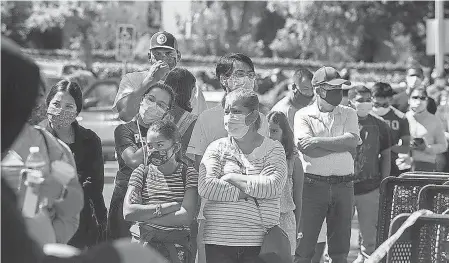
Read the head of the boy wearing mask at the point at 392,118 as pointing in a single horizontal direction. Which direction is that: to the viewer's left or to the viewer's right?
to the viewer's left

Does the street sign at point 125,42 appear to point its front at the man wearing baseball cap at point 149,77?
yes

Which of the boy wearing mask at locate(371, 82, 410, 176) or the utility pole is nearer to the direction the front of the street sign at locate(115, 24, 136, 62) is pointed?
the boy wearing mask

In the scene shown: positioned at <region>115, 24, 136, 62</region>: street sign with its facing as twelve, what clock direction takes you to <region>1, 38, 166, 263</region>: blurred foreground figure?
The blurred foreground figure is roughly at 12 o'clock from the street sign.

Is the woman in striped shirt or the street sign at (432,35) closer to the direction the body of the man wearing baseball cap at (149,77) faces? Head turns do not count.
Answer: the woman in striped shirt

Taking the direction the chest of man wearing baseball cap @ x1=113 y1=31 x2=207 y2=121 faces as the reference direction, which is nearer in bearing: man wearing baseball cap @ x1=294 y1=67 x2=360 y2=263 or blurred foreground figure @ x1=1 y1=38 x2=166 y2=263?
the blurred foreground figure

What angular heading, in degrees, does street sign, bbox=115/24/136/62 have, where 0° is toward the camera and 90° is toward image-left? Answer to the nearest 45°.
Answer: approximately 0°

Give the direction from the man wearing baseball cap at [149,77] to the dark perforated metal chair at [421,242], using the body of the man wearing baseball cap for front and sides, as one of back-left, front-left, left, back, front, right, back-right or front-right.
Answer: front-left

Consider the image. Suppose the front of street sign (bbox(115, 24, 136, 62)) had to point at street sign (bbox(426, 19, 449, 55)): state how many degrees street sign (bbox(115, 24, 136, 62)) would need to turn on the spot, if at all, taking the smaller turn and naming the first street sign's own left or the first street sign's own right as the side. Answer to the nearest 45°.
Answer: approximately 90° to the first street sign's own left

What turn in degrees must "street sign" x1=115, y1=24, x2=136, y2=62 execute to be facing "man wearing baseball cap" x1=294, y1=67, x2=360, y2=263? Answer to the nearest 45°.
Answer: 0° — it already faces them

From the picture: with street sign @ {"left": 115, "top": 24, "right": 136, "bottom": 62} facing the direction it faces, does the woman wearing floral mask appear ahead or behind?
ahead

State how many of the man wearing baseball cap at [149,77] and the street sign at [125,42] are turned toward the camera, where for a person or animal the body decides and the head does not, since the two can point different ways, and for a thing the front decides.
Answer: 2

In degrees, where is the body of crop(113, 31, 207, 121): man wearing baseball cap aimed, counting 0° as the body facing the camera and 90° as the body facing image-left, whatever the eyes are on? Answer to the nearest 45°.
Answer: approximately 0°
